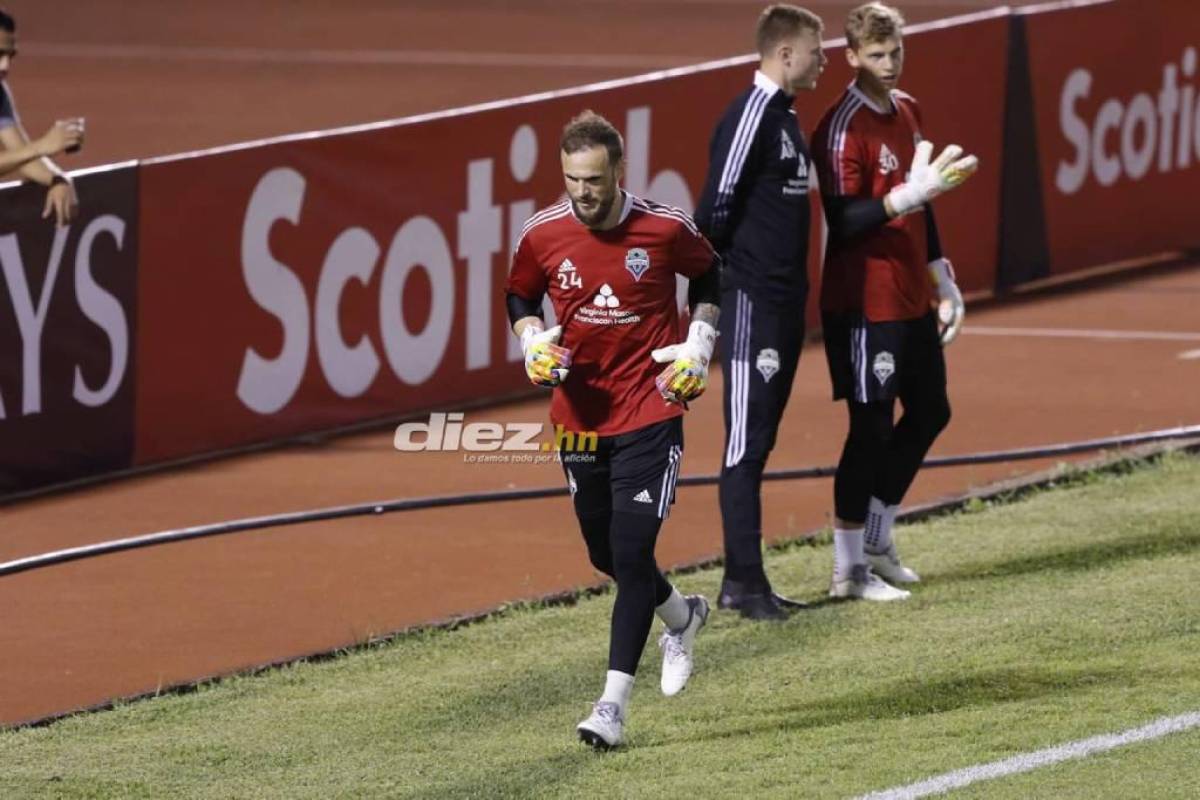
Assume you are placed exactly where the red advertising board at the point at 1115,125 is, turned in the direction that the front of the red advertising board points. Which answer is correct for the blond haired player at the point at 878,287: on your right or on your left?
on your right

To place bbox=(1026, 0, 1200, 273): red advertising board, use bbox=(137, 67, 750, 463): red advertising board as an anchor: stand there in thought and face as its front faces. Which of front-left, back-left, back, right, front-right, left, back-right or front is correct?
left

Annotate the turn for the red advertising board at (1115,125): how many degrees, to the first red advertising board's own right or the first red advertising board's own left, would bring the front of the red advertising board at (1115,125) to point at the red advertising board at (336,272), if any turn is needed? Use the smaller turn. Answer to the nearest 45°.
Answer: approximately 90° to the first red advertising board's own right

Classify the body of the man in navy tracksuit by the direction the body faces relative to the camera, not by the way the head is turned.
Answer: to the viewer's right

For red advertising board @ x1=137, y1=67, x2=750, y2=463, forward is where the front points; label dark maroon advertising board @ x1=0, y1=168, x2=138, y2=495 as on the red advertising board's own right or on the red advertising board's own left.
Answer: on the red advertising board's own right

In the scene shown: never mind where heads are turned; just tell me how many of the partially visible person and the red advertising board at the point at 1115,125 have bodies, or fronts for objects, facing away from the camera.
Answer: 0

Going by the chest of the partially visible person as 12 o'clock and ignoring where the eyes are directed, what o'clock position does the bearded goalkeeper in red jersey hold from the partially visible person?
The bearded goalkeeper in red jersey is roughly at 1 o'clock from the partially visible person.

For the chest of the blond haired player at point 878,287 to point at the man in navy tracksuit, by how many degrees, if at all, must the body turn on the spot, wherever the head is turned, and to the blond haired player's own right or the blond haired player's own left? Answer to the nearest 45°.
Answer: approximately 135° to the blond haired player's own right

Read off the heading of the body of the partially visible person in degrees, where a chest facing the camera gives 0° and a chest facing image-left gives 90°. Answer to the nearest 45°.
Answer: approximately 315°

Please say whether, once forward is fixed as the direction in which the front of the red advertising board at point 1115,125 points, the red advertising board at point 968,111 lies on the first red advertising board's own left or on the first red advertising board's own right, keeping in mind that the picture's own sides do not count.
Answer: on the first red advertising board's own right
